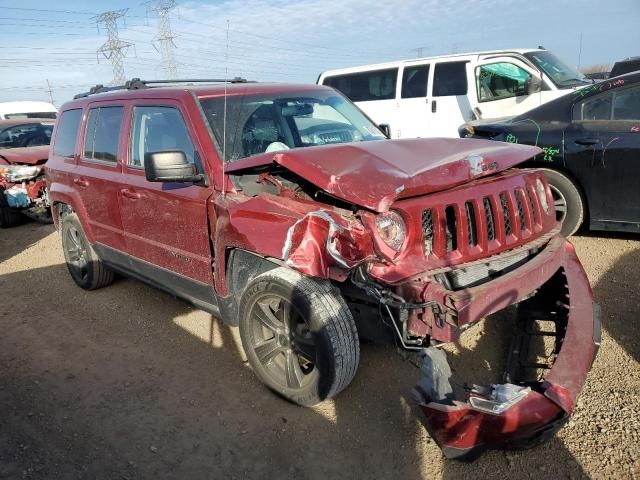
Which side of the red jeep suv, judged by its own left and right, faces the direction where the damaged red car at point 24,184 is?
back

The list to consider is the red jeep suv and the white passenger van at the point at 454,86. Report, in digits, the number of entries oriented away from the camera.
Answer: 0

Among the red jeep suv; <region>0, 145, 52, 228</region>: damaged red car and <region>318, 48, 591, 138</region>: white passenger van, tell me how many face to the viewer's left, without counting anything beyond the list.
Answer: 0

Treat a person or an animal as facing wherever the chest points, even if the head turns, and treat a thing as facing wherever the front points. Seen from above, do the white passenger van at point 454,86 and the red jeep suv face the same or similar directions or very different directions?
same or similar directions

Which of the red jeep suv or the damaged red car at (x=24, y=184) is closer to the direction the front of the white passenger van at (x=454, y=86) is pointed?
the red jeep suv

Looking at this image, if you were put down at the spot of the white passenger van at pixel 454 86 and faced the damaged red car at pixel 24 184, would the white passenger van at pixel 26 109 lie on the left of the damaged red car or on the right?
right

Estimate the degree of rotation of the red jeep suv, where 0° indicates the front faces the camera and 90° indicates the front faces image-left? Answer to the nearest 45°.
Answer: approximately 315°

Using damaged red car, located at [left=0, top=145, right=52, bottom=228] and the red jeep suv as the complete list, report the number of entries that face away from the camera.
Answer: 0

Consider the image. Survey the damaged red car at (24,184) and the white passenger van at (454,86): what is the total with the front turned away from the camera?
0
